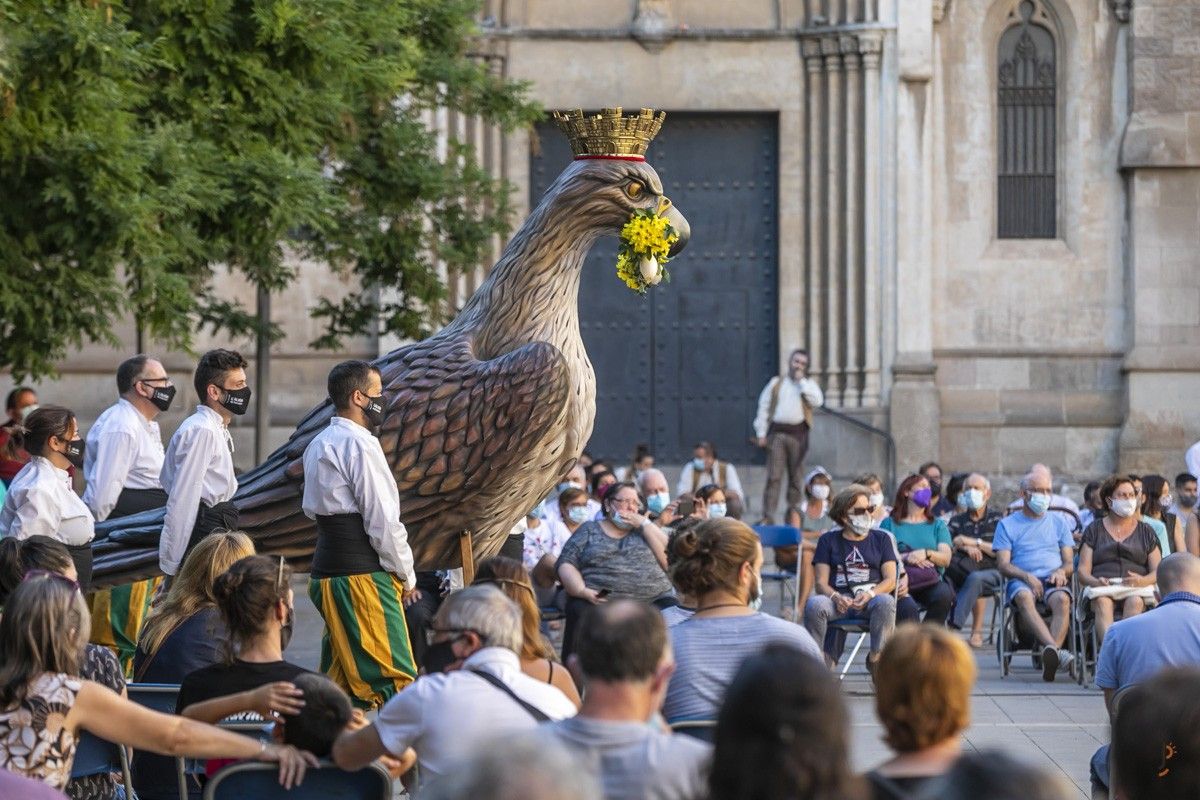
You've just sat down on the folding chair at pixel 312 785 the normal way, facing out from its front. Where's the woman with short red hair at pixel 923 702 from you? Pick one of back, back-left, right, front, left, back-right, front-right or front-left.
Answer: back-right

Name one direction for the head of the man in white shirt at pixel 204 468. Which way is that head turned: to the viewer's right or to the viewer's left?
to the viewer's right

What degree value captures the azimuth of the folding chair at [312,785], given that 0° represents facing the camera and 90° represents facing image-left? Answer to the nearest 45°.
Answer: approximately 180°

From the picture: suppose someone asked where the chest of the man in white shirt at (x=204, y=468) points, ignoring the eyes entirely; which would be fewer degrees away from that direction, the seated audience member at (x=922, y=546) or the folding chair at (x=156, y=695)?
the seated audience member

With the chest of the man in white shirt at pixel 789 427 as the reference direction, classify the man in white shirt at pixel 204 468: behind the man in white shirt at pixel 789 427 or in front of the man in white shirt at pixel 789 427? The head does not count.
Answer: in front

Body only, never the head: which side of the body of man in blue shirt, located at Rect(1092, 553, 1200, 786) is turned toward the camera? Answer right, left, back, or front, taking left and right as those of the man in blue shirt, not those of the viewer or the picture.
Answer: back

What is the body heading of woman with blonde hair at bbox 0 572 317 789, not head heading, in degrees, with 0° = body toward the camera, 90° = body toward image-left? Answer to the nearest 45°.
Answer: approximately 225°

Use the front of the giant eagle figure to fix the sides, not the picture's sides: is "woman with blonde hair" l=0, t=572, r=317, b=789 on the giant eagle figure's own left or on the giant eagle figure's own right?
on the giant eagle figure's own right
